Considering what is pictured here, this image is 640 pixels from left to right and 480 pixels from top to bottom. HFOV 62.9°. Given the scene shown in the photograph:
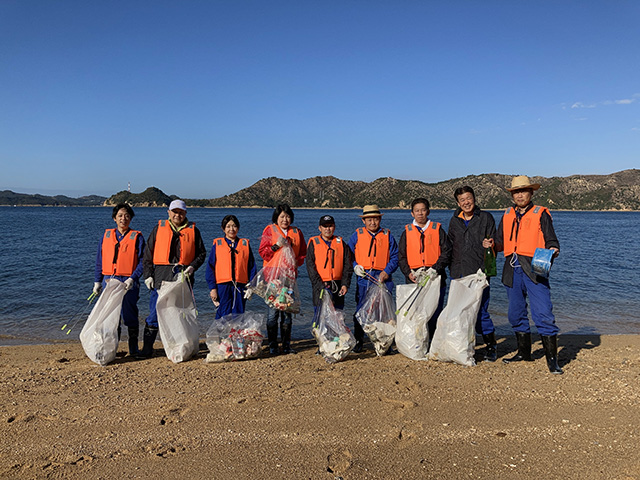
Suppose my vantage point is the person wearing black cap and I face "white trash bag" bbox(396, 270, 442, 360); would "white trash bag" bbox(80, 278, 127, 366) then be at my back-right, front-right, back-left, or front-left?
back-right

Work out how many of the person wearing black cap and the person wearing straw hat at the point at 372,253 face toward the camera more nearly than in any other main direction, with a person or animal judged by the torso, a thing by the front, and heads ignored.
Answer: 2

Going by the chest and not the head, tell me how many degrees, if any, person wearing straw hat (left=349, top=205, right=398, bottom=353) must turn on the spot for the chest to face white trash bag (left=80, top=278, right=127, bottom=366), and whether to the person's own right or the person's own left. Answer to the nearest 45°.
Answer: approximately 90° to the person's own right

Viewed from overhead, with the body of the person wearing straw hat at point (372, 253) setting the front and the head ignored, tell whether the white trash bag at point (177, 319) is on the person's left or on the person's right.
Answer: on the person's right

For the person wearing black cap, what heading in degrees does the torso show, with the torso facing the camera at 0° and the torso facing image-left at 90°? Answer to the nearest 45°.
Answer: approximately 0°

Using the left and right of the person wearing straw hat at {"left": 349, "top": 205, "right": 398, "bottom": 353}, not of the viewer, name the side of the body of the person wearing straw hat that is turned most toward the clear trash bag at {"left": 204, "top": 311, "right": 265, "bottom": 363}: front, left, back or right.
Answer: right
